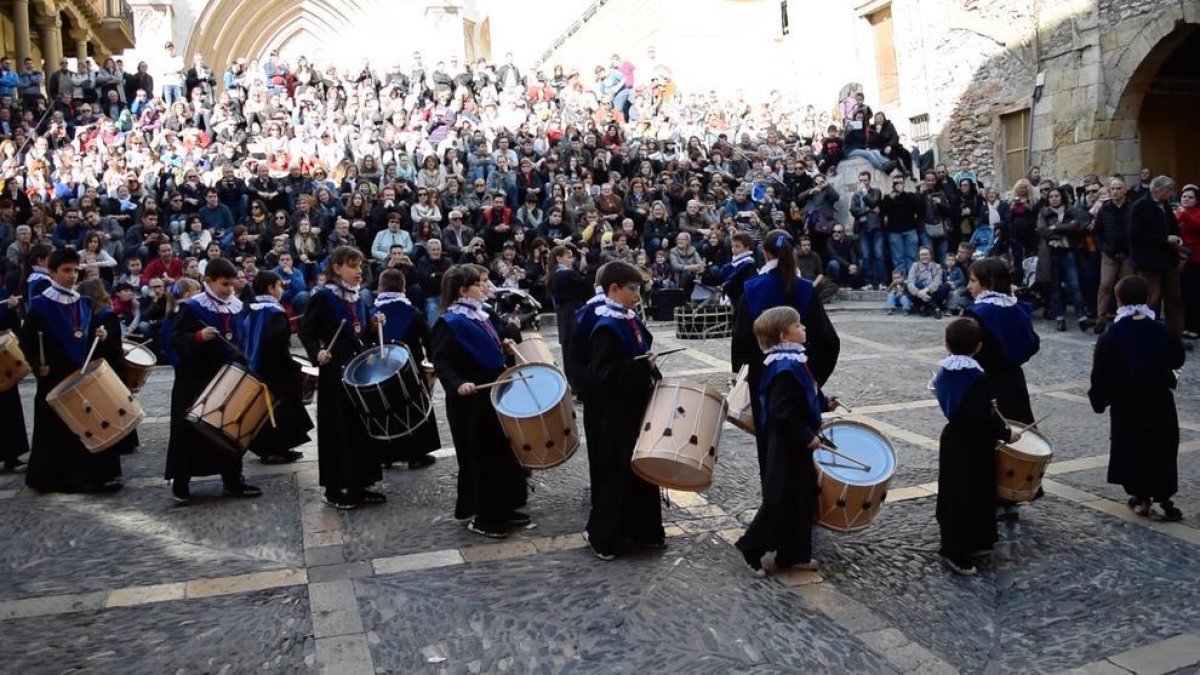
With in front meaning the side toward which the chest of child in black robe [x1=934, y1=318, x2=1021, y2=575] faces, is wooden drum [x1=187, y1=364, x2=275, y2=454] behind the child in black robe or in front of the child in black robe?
behind

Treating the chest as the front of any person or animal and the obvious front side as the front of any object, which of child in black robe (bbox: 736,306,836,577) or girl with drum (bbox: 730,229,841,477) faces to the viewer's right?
the child in black robe

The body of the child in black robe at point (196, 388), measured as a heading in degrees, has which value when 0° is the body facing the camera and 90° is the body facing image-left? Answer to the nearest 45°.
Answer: approximately 315°

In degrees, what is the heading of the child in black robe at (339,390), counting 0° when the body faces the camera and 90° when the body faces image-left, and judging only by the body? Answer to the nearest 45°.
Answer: approximately 315°

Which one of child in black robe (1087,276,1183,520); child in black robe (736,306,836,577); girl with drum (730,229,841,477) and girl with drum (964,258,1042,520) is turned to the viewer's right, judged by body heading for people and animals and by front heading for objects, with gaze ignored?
child in black robe (736,306,836,577)

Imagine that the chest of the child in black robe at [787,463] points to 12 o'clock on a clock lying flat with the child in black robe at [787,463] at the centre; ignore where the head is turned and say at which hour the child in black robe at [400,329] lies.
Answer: the child in black robe at [400,329] is roughly at 7 o'clock from the child in black robe at [787,463].

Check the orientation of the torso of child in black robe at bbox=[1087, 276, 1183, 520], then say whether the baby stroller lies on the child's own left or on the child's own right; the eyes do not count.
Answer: on the child's own left

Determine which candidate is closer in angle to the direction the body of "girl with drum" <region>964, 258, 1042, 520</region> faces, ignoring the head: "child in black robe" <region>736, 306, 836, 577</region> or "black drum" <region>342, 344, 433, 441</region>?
the black drum

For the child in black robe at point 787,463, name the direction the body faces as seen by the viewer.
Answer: to the viewer's right
